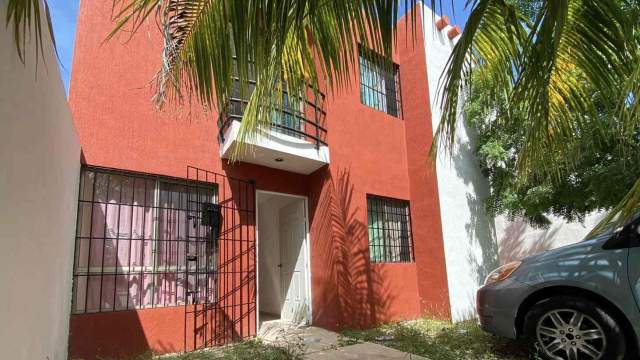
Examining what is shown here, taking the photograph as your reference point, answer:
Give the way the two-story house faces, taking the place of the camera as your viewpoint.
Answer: facing the viewer and to the right of the viewer

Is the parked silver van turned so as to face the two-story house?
yes

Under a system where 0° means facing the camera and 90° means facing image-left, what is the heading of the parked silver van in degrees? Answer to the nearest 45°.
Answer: approximately 90°

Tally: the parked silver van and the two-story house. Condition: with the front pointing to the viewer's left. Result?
1

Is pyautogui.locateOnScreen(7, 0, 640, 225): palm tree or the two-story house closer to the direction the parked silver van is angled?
the two-story house

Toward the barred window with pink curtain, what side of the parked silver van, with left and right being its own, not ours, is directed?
front

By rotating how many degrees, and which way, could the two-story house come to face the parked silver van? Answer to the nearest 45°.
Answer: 0° — it already faces it

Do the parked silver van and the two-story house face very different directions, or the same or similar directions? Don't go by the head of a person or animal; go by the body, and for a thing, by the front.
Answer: very different directions
